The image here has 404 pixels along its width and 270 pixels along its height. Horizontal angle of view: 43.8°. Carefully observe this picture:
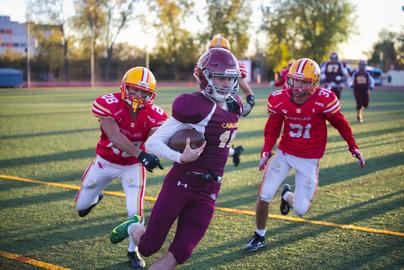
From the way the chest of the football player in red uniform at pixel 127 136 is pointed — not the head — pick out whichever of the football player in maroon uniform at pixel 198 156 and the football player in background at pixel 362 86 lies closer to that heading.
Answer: the football player in maroon uniform

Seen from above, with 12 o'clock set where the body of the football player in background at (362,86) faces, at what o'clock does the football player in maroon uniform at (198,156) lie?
The football player in maroon uniform is roughly at 12 o'clock from the football player in background.

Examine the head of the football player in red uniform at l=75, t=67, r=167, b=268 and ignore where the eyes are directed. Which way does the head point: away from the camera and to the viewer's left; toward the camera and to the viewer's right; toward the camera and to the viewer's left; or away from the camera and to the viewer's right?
toward the camera and to the viewer's right

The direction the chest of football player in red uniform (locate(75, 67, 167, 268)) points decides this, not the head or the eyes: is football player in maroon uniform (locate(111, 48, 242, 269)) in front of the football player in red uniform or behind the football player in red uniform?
in front

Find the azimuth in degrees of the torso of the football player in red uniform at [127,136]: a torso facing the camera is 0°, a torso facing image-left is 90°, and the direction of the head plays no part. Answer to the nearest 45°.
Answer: approximately 0°

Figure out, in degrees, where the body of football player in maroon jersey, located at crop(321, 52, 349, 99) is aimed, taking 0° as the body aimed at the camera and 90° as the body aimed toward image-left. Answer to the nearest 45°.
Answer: approximately 0°

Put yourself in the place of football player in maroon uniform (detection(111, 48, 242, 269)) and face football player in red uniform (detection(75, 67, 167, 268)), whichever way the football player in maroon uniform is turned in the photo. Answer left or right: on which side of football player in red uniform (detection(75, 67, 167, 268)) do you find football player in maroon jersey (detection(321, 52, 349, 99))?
right

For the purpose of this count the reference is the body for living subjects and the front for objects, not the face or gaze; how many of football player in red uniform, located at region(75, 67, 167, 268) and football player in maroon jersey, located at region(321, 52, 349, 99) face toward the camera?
2
